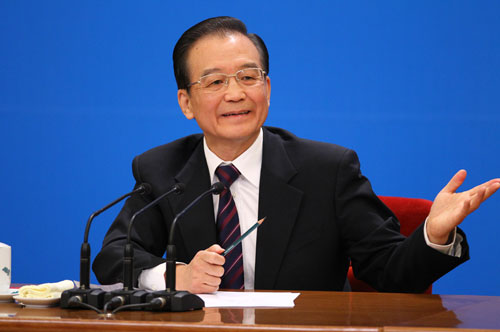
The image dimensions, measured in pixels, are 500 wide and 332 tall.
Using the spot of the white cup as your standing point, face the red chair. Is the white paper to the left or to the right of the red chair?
right

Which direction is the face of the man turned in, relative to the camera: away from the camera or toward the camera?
toward the camera

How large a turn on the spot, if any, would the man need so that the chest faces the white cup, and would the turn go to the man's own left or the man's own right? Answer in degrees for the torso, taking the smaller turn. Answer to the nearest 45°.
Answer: approximately 45° to the man's own right

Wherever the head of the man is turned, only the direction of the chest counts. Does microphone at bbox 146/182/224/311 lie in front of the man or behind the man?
in front

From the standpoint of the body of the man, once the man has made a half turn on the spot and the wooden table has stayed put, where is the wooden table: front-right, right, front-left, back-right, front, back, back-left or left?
back

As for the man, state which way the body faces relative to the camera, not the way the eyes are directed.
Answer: toward the camera
